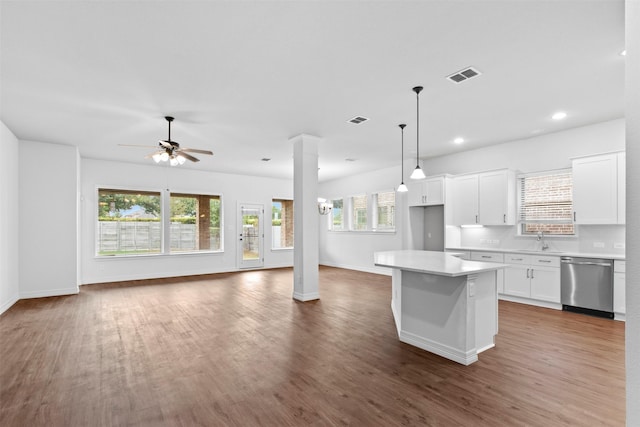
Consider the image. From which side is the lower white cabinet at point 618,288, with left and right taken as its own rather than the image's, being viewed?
front

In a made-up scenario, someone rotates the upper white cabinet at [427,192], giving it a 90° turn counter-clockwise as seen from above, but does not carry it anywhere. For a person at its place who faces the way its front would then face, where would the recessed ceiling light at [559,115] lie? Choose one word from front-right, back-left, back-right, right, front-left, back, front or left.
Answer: front

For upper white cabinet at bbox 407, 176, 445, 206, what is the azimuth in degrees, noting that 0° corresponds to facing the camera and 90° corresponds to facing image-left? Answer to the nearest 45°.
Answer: approximately 45°

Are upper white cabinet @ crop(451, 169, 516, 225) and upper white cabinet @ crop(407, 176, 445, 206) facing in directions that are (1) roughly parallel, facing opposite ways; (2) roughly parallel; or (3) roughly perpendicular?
roughly parallel

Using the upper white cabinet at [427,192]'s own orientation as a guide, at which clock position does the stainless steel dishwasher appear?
The stainless steel dishwasher is roughly at 9 o'clock from the upper white cabinet.

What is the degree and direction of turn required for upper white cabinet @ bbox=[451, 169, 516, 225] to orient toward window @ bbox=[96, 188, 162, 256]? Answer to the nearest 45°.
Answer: approximately 45° to its right

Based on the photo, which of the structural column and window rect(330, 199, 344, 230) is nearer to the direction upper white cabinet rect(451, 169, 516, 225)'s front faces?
the structural column

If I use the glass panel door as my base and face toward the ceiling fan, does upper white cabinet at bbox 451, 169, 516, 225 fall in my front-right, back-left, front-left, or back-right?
front-left

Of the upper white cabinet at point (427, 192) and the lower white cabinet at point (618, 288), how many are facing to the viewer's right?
0

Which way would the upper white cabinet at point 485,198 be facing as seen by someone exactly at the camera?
facing the viewer and to the left of the viewer

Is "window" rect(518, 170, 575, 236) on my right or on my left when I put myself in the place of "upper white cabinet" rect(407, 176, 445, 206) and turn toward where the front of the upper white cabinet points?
on my left

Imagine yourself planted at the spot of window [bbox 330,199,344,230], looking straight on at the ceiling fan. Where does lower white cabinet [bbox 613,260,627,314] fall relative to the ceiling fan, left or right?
left
